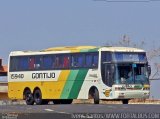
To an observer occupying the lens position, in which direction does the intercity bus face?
facing the viewer and to the right of the viewer
